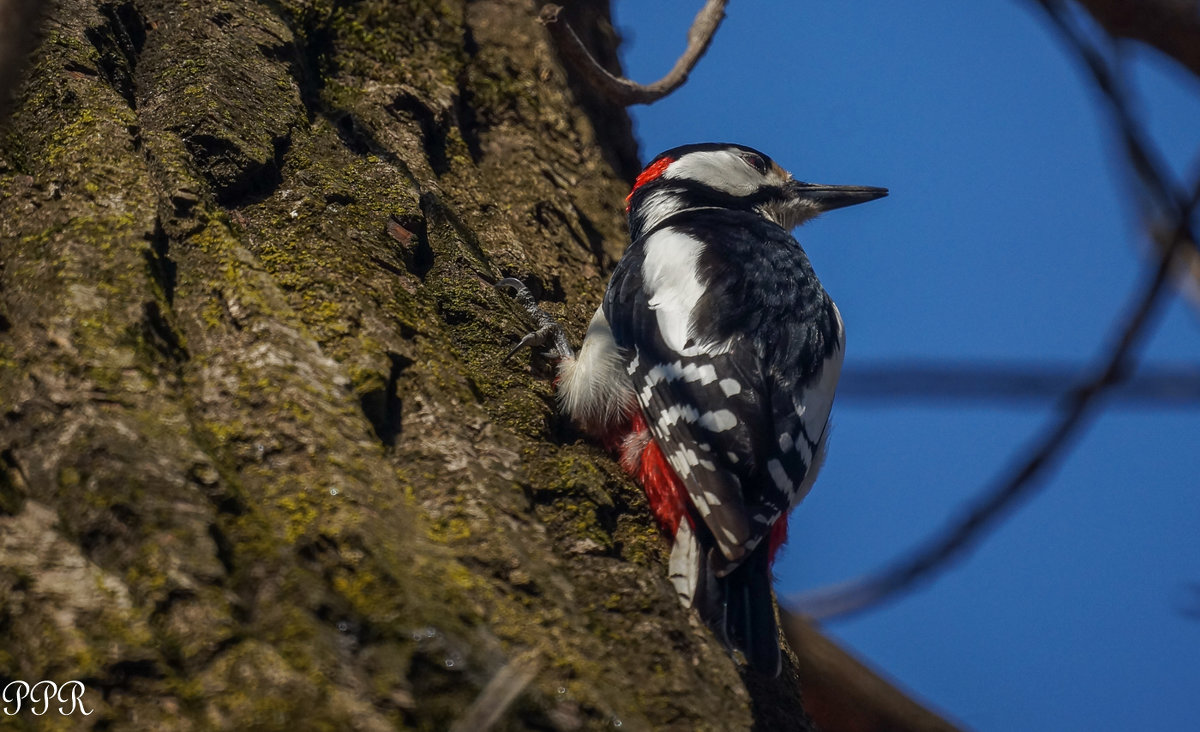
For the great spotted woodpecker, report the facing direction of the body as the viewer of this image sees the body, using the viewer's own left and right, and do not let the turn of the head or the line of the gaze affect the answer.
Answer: facing away from the viewer and to the left of the viewer

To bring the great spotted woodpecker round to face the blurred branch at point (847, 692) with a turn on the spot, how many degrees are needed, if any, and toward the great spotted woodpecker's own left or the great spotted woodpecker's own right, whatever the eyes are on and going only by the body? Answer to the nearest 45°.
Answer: approximately 90° to the great spotted woodpecker's own right

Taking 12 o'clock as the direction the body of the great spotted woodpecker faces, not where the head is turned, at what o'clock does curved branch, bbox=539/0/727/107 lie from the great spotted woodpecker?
The curved branch is roughly at 12 o'clock from the great spotted woodpecker.

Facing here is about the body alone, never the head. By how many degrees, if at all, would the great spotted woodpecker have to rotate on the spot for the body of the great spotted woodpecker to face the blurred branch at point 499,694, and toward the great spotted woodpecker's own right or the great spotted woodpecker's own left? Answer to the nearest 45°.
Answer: approximately 135° to the great spotted woodpecker's own left
